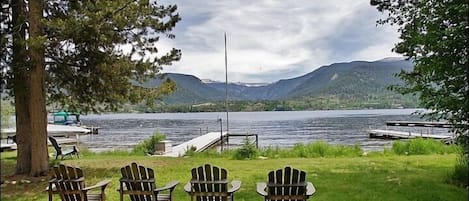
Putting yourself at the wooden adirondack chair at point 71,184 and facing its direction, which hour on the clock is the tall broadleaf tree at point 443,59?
The tall broadleaf tree is roughly at 2 o'clock from the wooden adirondack chair.

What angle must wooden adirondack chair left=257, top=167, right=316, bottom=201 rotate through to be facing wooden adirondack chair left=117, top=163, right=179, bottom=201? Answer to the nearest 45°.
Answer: approximately 90° to its left

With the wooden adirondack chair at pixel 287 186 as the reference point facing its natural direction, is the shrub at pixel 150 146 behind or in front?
in front

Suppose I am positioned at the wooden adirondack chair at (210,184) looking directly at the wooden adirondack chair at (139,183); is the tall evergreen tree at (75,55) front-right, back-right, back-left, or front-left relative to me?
front-right

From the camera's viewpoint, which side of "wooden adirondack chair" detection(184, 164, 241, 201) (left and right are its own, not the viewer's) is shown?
back

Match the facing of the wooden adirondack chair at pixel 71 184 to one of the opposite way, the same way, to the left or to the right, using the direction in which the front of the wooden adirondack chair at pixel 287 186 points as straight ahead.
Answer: the same way

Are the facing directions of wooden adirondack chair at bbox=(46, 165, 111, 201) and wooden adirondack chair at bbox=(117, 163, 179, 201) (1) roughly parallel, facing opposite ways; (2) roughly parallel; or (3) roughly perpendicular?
roughly parallel

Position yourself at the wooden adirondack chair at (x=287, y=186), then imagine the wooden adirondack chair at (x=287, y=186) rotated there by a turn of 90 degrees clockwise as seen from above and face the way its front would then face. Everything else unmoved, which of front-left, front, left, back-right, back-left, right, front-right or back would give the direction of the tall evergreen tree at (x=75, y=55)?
back-left

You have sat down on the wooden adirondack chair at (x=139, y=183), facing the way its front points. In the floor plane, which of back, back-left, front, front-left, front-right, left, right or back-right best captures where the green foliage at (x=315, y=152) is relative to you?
front

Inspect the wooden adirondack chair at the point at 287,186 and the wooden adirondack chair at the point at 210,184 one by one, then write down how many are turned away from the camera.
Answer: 2

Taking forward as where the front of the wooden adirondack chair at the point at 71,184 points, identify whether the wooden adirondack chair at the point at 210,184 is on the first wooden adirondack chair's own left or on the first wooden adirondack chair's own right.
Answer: on the first wooden adirondack chair's own right

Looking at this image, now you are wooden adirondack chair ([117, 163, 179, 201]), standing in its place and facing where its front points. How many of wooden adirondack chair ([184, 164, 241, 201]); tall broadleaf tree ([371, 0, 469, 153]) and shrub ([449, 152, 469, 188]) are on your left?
0

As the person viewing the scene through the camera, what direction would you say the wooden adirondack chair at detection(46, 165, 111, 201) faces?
facing away from the viewer and to the right of the viewer

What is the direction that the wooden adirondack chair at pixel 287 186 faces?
away from the camera

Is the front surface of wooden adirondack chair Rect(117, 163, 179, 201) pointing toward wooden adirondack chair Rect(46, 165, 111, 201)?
no

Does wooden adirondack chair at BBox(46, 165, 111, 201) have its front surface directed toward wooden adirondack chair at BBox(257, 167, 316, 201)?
no

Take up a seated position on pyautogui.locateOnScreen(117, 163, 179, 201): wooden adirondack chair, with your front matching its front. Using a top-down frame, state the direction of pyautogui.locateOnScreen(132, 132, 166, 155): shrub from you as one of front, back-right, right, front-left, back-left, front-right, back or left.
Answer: front-left
